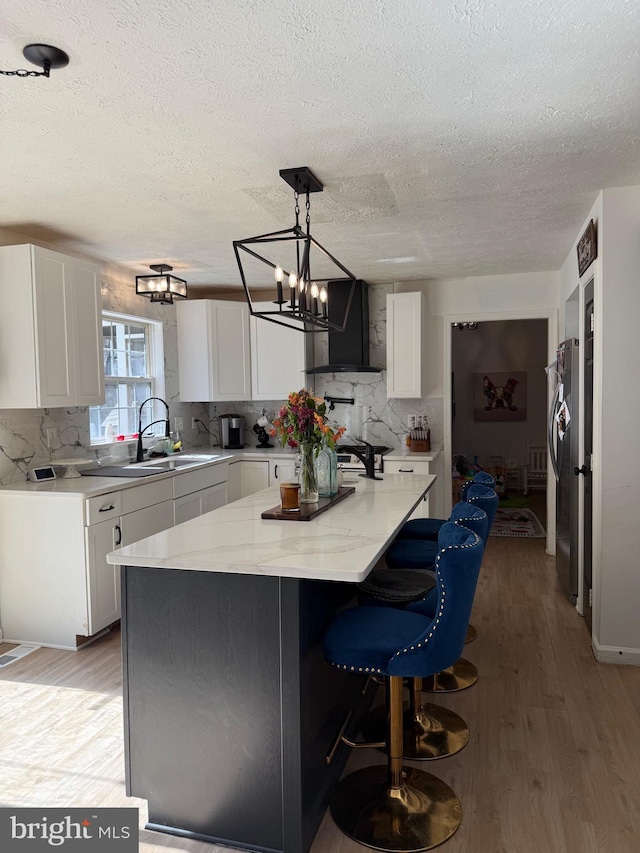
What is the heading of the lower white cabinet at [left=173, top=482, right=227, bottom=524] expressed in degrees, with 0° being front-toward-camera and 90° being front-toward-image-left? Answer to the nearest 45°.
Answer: approximately 315°

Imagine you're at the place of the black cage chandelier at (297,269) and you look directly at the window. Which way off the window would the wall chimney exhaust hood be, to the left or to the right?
right

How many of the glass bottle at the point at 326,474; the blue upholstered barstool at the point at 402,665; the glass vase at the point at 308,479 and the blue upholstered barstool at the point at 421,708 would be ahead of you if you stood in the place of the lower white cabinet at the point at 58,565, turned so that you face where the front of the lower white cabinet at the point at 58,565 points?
4

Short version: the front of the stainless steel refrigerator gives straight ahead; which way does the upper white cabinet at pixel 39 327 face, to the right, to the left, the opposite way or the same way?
the opposite way

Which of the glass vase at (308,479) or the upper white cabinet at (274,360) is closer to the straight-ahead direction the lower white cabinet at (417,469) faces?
the glass vase

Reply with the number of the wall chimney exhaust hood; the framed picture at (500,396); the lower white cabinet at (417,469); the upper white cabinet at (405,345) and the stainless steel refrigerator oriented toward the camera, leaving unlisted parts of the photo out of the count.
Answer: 4

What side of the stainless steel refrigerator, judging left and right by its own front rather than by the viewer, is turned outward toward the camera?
left

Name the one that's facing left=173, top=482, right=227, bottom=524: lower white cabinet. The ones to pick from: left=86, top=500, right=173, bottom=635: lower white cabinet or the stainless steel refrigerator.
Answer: the stainless steel refrigerator

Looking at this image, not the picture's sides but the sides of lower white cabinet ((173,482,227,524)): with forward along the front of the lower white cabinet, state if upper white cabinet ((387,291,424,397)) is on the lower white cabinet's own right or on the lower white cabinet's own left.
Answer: on the lower white cabinet's own left

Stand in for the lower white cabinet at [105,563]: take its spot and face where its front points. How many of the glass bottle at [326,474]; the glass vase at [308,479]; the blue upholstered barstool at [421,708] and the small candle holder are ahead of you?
4

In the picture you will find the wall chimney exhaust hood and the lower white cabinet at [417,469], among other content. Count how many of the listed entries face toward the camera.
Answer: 2

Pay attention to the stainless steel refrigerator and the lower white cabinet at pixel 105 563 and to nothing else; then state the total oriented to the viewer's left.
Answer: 1

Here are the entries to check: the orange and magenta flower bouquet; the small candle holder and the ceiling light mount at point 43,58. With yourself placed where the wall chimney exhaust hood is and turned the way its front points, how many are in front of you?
3
